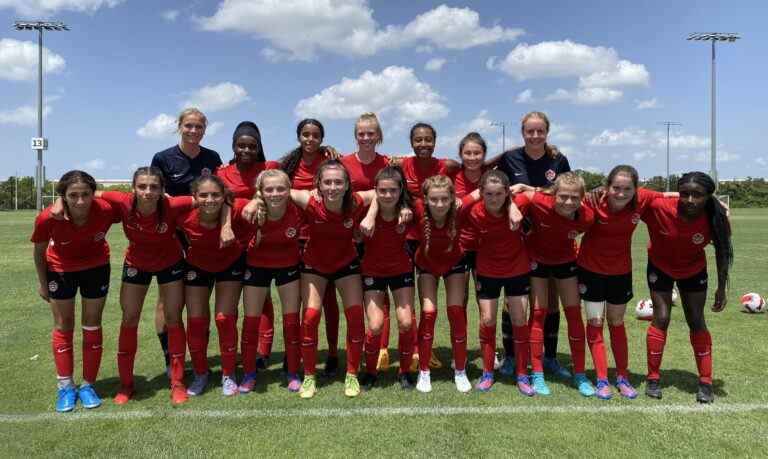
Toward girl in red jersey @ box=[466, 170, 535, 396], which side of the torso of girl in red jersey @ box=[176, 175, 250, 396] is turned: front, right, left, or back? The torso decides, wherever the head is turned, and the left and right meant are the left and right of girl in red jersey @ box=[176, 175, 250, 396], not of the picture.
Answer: left

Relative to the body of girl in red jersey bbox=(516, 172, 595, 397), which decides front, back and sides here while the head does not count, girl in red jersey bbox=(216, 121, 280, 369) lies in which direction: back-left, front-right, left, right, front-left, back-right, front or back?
right

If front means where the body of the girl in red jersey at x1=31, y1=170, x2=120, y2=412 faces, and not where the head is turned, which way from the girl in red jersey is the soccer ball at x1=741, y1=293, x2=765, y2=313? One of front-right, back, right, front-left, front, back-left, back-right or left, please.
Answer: left

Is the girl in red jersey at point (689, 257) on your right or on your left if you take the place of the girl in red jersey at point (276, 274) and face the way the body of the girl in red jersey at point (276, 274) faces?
on your left

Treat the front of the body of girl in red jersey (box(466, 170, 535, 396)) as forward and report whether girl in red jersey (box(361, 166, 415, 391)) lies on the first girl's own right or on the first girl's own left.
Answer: on the first girl's own right

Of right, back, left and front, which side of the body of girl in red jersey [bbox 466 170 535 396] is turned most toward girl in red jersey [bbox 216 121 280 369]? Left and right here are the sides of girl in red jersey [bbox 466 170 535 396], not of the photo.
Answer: right
